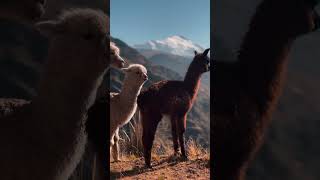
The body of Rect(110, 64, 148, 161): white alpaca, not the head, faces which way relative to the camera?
to the viewer's right
